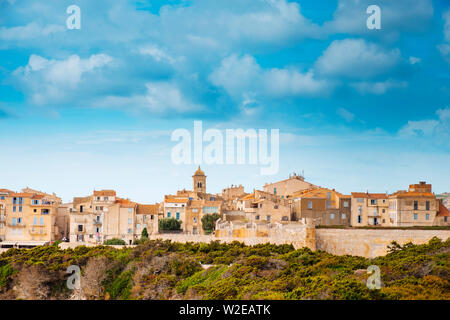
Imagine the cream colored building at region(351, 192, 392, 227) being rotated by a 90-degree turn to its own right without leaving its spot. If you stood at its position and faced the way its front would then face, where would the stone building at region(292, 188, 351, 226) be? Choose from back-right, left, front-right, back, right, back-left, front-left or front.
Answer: front

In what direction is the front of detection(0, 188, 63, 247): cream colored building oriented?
toward the camera

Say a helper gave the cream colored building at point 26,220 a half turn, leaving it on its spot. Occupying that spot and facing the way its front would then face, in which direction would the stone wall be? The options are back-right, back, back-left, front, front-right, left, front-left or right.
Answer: back-right

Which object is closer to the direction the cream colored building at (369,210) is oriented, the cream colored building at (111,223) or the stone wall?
the stone wall

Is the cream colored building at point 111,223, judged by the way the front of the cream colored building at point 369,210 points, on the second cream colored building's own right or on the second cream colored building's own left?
on the second cream colored building's own right

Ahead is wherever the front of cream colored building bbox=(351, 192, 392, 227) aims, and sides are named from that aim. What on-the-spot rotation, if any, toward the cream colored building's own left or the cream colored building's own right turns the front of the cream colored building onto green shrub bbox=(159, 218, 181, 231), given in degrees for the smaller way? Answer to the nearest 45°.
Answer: approximately 90° to the cream colored building's own right

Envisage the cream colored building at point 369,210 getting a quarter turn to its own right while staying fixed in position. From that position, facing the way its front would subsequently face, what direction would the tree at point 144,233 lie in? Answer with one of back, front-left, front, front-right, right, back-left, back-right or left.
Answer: front

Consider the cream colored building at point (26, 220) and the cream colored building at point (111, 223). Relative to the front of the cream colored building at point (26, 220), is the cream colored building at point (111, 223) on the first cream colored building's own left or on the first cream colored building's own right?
on the first cream colored building's own left

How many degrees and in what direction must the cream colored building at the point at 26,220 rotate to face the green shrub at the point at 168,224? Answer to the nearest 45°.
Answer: approximately 45° to its left

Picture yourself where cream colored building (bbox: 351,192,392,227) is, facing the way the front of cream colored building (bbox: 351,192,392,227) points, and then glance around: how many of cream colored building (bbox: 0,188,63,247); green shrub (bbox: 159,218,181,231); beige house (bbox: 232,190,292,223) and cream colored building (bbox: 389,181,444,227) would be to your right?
3

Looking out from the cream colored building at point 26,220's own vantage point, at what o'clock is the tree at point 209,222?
The tree is roughly at 10 o'clock from the cream colored building.

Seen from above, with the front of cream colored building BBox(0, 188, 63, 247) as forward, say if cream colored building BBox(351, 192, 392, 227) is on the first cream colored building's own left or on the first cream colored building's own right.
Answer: on the first cream colored building's own left

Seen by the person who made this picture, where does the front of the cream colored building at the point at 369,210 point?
facing the viewer

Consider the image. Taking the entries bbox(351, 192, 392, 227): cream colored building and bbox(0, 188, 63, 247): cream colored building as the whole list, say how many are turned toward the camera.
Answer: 2
